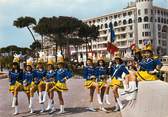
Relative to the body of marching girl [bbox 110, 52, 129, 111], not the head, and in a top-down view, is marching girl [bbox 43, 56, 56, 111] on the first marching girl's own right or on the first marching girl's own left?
on the first marching girl's own right

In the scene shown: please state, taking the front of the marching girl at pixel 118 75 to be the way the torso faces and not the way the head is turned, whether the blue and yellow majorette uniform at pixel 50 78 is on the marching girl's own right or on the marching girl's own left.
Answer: on the marching girl's own right

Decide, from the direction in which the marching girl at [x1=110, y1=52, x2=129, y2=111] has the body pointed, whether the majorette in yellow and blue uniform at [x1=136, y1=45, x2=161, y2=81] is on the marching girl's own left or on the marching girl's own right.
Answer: on the marching girl's own left

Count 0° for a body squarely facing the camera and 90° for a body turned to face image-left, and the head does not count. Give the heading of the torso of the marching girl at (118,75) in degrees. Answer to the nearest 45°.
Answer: approximately 45°
